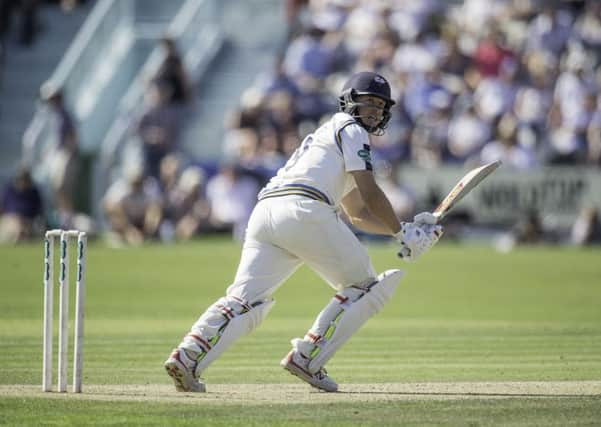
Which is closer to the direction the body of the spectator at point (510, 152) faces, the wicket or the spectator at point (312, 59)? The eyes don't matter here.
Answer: the wicket

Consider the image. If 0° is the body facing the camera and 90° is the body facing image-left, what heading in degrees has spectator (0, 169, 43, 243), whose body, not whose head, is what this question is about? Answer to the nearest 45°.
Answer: approximately 0°

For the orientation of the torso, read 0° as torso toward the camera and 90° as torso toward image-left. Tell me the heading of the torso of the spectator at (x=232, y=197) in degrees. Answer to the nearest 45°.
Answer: approximately 0°

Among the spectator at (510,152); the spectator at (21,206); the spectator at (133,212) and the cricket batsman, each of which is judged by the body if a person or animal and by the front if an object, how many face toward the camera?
3

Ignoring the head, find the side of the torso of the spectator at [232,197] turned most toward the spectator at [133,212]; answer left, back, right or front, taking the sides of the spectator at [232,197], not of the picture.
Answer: right

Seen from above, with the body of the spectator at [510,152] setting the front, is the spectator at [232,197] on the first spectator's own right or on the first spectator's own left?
on the first spectator's own right

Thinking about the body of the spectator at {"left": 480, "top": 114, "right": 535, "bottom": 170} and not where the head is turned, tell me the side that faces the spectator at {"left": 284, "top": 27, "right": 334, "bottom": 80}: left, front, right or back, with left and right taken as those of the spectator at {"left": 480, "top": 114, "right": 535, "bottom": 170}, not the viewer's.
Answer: right

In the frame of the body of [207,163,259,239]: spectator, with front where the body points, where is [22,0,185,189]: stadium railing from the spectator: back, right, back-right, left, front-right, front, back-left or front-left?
back-right
